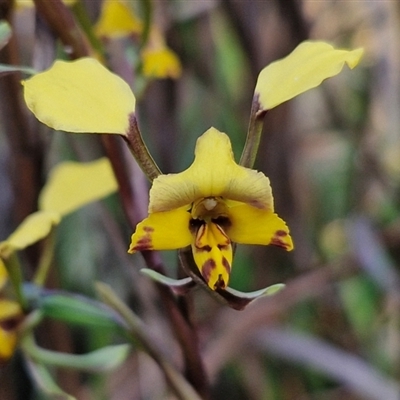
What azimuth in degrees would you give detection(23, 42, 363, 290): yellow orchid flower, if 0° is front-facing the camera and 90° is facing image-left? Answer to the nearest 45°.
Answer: approximately 0°
